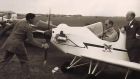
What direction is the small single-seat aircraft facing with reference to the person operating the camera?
facing to the left of the viewer

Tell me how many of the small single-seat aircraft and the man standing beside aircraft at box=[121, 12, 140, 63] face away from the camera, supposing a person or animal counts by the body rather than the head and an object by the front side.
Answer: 0

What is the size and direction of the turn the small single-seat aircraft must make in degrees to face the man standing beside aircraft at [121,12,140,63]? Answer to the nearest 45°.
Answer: approximately 180°

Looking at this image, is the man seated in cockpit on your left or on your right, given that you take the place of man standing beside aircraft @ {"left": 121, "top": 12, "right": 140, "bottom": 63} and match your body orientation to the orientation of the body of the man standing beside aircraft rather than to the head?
on your right

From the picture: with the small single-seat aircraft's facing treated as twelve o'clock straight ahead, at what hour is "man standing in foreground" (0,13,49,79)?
The man standing in foreground is roughly at 11 o'clock from the small single-seat aircraft.
